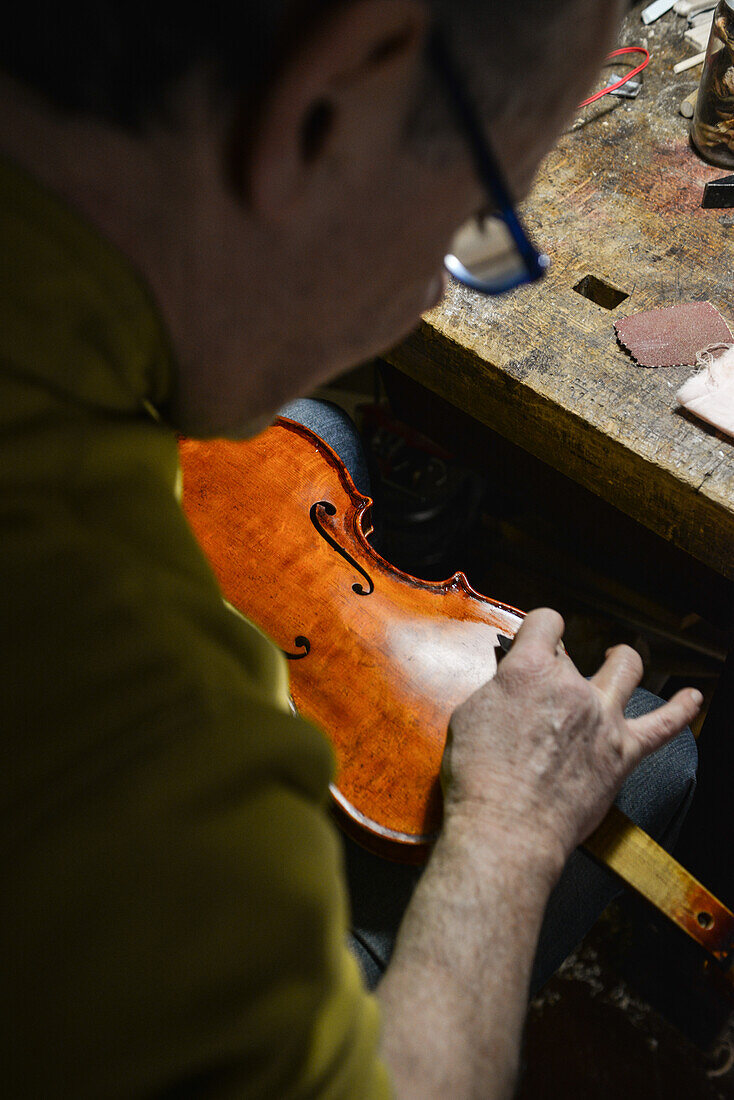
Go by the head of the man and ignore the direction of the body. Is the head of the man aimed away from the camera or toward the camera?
away from the camera

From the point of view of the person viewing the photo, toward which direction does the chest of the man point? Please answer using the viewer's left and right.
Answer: facing away from the viewer and to the right of the viewer

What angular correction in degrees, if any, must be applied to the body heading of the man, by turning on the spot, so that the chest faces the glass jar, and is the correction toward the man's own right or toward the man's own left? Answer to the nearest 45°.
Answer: approximately 45° to the man's own left

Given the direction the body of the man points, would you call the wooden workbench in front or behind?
in front

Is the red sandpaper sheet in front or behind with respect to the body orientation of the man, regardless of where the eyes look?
in front
